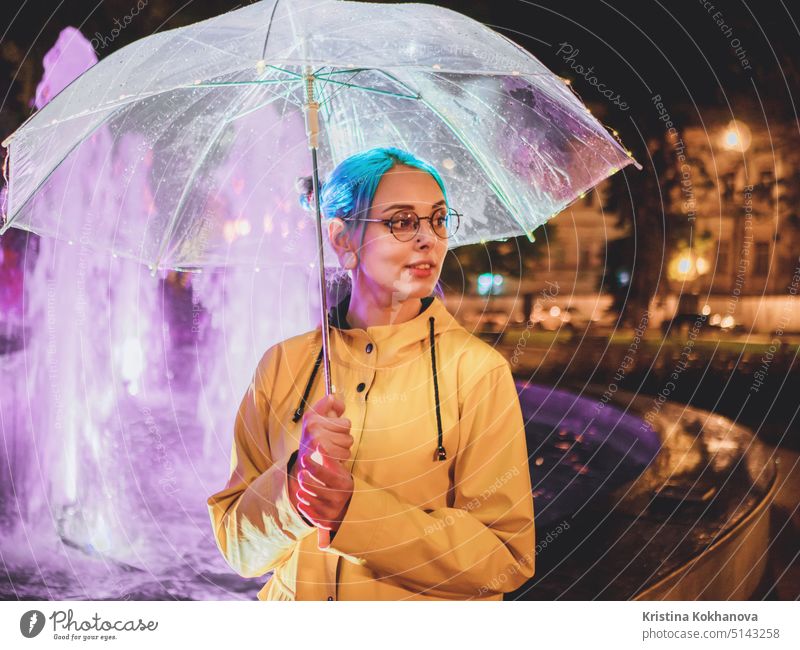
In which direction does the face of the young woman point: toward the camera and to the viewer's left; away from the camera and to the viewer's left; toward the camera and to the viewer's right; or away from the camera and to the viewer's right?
toward the camera and to the viewer's right

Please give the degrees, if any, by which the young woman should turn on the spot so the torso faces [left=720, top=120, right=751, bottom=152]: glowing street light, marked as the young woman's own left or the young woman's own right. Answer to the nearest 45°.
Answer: approximately 135° to the young woman's own left

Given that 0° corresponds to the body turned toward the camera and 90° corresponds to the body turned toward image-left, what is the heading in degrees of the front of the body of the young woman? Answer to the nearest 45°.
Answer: approximately 0°
